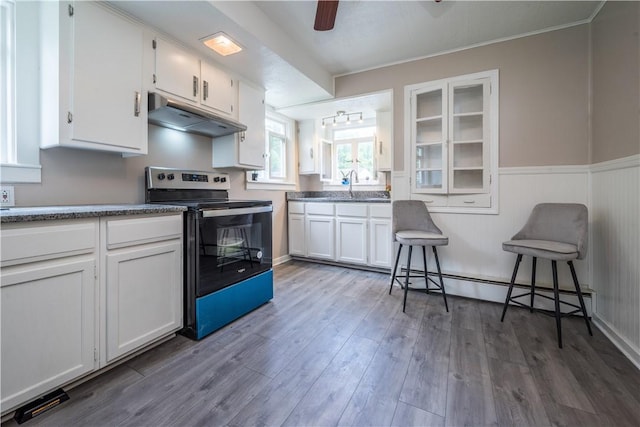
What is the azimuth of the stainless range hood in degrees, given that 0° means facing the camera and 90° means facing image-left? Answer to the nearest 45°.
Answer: approximately 315°

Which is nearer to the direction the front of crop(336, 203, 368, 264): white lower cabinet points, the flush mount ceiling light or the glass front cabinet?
the flush mount ceiling light

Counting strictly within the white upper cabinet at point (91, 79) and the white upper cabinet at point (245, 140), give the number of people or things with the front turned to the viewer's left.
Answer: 0

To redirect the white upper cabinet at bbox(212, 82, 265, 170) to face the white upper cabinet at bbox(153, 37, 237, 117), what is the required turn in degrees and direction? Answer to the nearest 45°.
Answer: approximately 90° to its right

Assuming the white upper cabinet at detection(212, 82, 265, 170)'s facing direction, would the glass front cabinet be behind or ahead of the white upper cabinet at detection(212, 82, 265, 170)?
ahead

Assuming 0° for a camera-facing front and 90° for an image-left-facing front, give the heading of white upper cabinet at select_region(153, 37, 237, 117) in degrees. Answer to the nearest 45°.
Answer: approximately 315°

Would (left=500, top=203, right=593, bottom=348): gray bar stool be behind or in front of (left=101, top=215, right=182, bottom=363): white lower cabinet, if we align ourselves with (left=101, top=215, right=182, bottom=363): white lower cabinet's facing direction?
in front

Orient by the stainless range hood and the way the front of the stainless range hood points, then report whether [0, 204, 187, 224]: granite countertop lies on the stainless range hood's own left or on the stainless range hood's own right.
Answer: on the stainless range hood's own right

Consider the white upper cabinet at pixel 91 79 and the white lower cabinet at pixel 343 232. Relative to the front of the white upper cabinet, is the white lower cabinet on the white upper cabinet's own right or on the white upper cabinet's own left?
on the white upper cabinet's own left

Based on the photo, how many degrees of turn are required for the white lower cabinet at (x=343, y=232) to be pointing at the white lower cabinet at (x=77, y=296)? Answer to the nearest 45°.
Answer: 0° — it already faces it
